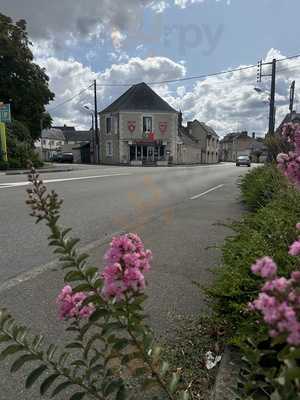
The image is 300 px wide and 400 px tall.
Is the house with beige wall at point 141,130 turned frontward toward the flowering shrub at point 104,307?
yes

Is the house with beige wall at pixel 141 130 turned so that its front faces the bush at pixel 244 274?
yes

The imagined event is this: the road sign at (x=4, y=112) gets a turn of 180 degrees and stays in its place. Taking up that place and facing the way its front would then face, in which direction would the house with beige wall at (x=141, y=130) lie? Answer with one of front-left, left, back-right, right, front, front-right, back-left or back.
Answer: front-right

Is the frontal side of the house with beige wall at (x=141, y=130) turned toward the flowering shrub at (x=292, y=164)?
yes

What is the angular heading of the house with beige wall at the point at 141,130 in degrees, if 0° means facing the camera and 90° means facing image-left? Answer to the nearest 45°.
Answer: approximately 0°
